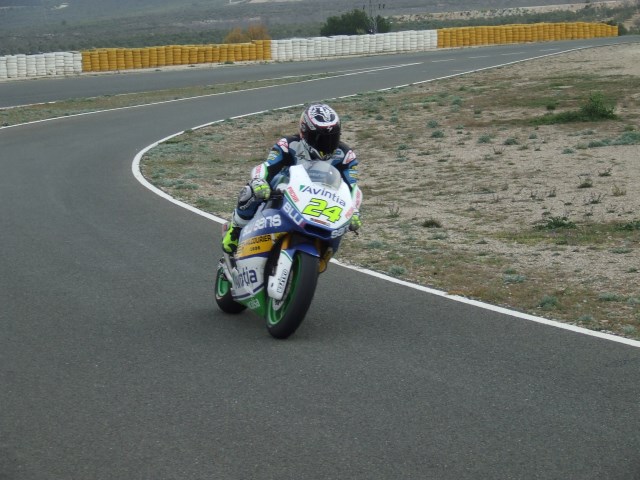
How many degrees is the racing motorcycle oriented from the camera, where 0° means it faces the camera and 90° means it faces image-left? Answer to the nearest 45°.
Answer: approximately 315°

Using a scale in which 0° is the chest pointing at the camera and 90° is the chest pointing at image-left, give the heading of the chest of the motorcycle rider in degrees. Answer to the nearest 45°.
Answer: approximately 315°
